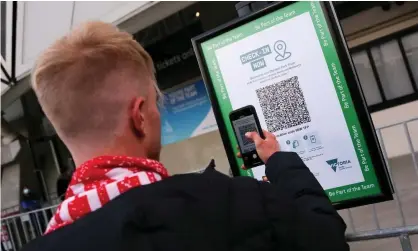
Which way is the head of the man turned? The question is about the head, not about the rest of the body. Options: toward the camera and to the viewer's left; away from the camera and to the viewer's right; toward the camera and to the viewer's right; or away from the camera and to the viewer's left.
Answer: away from the camera and to the viewer's right

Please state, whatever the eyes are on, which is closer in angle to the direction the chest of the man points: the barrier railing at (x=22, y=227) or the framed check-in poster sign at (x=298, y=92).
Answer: the framed check-in poster sign

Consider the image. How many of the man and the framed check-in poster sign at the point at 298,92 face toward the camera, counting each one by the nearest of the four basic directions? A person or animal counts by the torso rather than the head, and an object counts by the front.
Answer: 1

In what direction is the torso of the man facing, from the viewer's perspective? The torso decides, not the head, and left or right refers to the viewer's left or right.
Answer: facing away from the viewer and to the right of the viewer

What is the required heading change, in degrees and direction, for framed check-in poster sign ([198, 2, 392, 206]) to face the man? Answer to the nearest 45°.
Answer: approximately 45° to its right

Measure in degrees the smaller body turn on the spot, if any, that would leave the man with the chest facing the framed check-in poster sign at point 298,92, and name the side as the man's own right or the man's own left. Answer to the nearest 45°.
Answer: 0° — they already face it

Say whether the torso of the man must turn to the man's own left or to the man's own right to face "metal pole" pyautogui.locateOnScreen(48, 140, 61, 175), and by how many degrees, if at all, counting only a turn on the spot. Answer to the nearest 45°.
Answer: approximately 45° to the man's own left

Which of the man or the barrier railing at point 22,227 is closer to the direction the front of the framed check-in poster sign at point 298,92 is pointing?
the man
